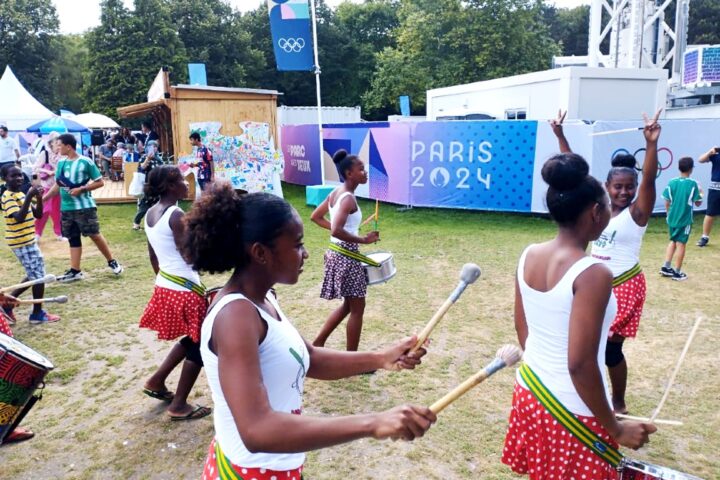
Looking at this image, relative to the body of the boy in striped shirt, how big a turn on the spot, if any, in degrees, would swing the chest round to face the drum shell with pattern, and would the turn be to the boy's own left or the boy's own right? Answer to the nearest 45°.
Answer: approximately 45° to the boy's own right

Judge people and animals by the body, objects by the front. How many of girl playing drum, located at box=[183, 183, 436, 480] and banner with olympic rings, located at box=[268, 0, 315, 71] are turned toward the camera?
1

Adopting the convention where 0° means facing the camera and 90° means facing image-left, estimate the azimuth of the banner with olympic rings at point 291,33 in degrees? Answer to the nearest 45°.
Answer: approximately 0°

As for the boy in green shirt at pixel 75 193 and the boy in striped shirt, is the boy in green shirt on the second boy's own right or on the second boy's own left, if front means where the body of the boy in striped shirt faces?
on the second boy's own left

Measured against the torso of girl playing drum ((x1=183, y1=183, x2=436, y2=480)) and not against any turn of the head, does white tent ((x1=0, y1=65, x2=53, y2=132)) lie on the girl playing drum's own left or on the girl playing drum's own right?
on the girl playing drum's own left

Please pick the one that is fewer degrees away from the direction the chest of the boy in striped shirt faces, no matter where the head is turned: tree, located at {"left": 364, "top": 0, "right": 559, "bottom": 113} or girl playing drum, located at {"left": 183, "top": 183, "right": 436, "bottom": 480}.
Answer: the girl playing drum

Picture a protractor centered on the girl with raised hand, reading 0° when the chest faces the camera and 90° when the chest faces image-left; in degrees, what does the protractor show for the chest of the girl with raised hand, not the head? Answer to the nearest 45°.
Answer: approximately 45°

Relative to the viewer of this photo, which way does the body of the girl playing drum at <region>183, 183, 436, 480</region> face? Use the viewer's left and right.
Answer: facing to the right of the viewer
